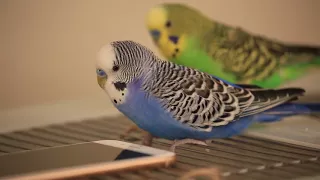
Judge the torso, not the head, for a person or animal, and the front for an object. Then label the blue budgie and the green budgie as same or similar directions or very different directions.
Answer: same or similar directions

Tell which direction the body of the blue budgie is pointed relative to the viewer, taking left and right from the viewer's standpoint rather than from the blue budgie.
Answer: facing to the left of the viewer

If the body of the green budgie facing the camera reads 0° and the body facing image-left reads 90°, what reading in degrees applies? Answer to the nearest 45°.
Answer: approximately 90°

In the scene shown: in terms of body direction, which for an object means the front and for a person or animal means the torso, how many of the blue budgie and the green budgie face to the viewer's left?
2
